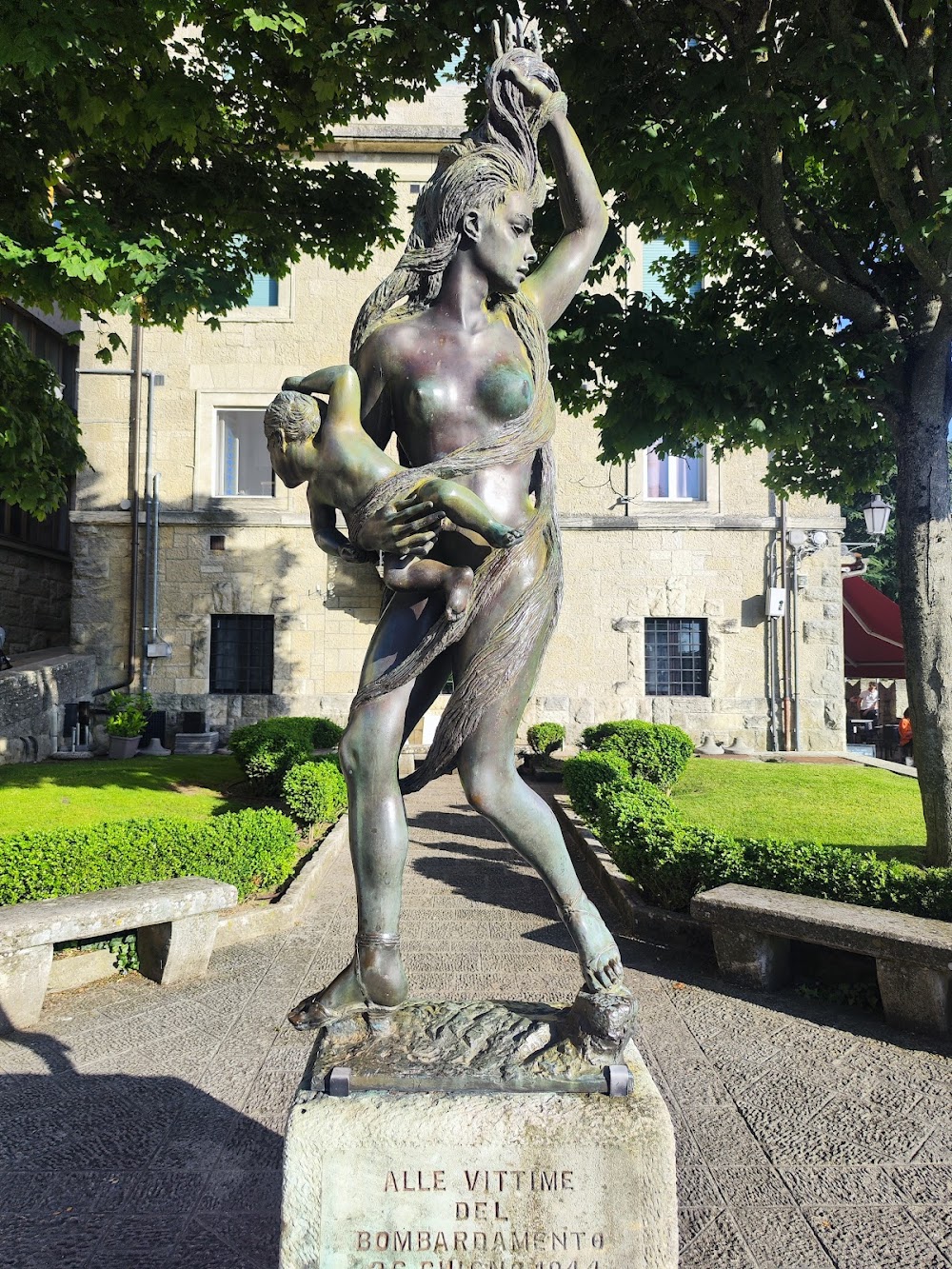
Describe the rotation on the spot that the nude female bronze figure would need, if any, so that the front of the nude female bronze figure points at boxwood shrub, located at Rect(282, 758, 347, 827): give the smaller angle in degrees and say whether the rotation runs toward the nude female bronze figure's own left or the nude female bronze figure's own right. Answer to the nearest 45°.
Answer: approximately 180°

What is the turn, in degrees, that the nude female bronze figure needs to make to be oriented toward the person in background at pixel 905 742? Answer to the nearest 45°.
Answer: approximately 135° to its left

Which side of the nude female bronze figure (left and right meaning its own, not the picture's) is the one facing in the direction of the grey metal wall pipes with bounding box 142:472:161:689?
back

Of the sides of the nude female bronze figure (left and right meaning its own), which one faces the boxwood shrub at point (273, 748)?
back

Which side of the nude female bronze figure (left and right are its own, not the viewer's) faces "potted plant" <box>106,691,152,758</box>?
back

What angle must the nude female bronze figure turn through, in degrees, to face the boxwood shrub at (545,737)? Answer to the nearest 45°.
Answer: approximately 180°

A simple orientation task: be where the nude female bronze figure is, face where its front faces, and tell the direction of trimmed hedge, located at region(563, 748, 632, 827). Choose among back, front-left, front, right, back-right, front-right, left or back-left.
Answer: back

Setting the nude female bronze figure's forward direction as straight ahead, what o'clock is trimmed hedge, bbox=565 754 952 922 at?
The trimmed hedge is roughly at 7 o'clock from the nude female bronze figure.

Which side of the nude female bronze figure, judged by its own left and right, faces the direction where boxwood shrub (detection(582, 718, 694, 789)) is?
back

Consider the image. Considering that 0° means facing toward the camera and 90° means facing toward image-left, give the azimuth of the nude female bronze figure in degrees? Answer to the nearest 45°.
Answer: approximately 0°

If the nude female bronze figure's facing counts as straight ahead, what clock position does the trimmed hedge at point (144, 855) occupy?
The trimmed hedge is roughly at 5 o'clock from the nude female bronze figure.

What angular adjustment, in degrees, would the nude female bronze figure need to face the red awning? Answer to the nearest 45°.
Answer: approximately 135° to its left

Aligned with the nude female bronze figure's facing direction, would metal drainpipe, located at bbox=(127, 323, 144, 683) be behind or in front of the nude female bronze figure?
behind
